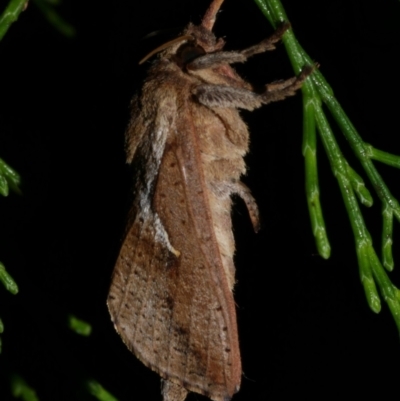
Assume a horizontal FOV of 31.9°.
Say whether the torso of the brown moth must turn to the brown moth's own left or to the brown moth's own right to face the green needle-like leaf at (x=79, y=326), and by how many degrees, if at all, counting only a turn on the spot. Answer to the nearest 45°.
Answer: approximately 135° to the brown moth's own left

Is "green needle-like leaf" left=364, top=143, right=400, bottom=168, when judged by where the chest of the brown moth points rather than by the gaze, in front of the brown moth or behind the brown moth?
in front

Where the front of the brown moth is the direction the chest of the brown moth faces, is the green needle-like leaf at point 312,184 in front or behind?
in front
